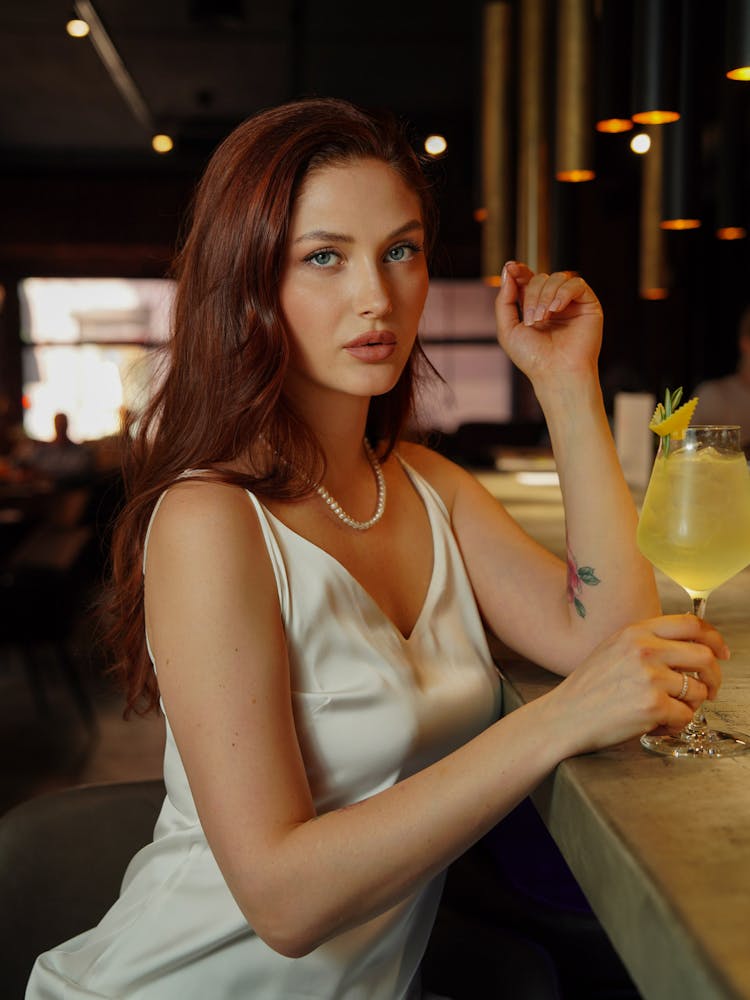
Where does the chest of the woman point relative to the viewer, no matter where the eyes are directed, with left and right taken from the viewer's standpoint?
facing the viewer and to the right of the viewer

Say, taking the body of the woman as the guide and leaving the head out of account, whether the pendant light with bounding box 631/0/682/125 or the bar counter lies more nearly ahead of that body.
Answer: the bar counter

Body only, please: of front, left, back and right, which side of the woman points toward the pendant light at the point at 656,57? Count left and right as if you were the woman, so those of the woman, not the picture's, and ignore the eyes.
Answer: left
